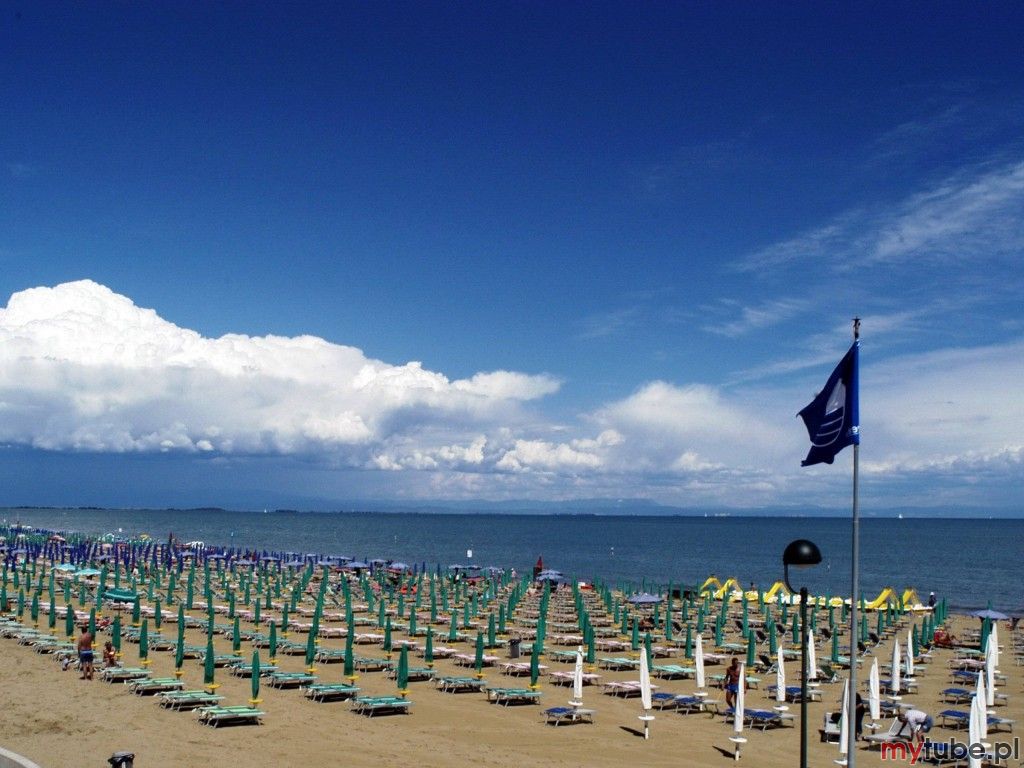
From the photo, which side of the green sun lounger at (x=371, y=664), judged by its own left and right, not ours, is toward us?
right

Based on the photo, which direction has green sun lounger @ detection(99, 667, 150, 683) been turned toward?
to the viewer's right

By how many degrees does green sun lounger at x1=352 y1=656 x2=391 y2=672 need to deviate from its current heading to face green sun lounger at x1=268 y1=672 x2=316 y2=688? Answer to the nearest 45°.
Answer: approximately 135° to its right

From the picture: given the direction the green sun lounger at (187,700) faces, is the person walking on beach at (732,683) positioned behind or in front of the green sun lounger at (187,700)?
in front

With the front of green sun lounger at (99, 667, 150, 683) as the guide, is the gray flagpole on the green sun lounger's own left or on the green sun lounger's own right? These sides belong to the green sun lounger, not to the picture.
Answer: on the green sun lounger's own right

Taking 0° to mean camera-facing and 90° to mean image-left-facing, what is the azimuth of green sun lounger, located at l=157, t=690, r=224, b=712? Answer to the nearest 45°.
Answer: approximately 270°

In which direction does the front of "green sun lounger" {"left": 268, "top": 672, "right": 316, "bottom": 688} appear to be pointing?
to the viewer's right

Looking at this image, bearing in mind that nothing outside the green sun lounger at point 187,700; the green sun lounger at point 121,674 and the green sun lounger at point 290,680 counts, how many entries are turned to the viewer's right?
3

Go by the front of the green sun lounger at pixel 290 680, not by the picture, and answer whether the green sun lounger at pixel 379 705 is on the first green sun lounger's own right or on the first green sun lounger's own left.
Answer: on the first green sun lounger's own right
